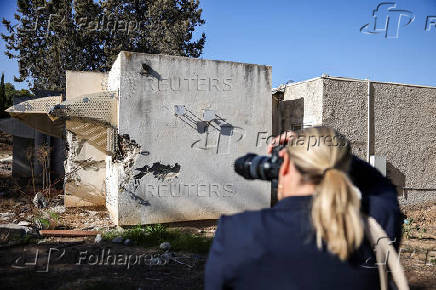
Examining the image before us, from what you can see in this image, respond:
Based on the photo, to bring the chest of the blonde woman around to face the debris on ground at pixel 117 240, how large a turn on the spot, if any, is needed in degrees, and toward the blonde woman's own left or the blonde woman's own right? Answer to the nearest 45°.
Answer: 0° — they already face it

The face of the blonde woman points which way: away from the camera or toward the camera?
away from the camera

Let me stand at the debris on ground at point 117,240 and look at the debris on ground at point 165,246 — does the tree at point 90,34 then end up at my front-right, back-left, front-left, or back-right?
back-left

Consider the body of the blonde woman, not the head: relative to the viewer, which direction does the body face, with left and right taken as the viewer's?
facing away from the viewer and to the left of the viewer

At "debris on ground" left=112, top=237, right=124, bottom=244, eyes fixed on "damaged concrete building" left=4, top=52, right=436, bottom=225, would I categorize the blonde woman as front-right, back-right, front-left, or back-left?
back-right

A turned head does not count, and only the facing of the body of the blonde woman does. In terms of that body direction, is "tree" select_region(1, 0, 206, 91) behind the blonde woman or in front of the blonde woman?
in front

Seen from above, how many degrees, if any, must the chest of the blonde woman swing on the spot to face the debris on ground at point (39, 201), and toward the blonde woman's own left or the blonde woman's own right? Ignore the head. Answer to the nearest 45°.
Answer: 0° — they already face it
